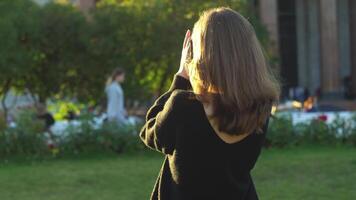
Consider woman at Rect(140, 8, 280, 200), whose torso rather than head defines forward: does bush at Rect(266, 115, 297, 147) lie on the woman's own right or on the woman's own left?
on the woman's own right

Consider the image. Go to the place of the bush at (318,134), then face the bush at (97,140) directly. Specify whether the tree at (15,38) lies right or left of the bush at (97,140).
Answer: right

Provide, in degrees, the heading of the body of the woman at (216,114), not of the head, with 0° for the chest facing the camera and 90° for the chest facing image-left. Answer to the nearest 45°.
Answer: approximately 135°

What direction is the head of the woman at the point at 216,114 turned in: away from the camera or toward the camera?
away from the camera
